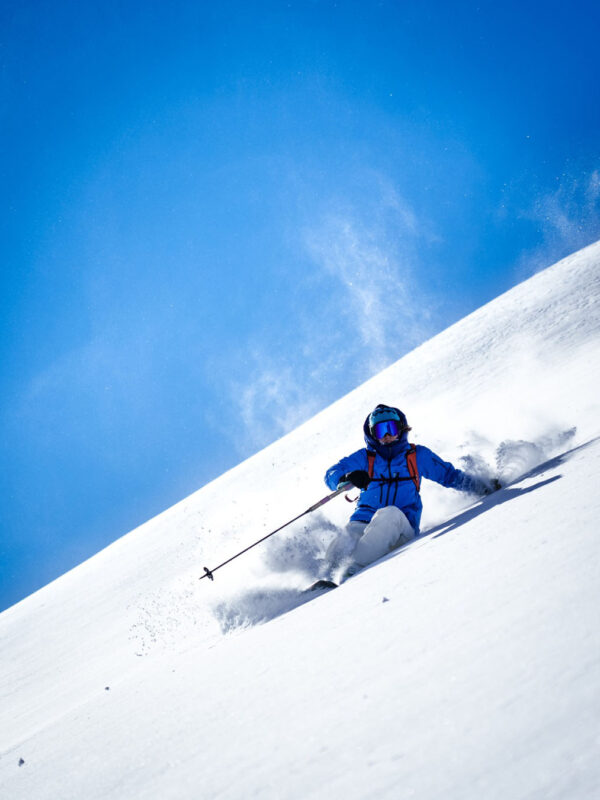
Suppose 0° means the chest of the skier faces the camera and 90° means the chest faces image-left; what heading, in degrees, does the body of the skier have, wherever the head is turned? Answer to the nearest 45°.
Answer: approximately 0°
